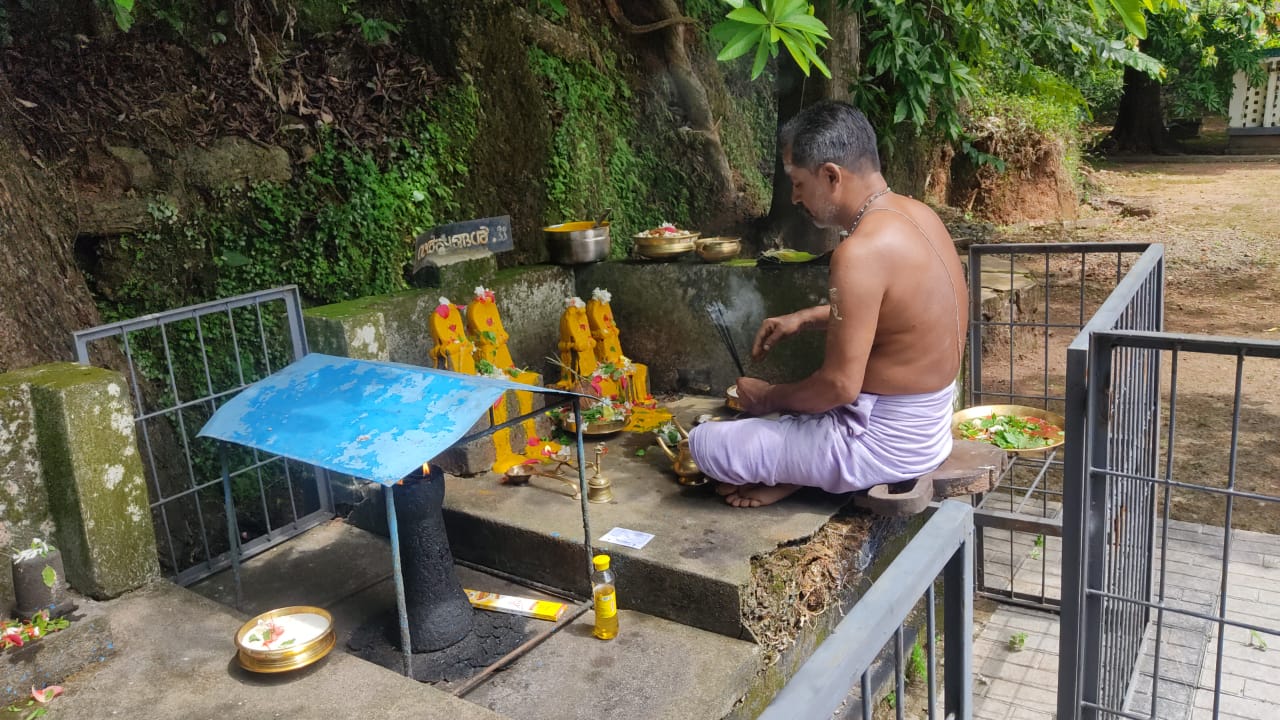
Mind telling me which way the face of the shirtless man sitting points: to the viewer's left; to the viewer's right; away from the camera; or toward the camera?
to the viewer's left

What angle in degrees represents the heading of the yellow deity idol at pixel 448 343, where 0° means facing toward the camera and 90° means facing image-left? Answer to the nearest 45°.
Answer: approximately 315°

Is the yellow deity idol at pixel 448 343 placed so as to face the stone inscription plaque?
no

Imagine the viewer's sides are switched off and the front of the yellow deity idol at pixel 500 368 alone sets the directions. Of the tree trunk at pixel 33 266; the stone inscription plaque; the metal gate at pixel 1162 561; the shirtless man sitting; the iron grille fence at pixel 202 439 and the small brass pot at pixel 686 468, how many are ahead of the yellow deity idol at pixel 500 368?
3

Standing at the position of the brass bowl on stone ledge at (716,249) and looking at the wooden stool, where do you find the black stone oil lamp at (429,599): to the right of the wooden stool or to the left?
right

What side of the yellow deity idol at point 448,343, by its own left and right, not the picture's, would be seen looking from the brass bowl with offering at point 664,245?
left

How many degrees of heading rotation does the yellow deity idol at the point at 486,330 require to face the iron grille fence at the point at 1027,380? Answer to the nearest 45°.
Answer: approximately 45° to its left

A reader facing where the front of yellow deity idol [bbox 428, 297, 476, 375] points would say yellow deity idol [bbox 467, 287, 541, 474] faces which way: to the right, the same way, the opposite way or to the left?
the same way

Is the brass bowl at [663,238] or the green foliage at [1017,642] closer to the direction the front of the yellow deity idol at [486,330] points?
the green foliage

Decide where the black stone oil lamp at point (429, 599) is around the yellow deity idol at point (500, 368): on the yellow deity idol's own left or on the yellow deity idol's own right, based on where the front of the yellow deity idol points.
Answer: on the yellow deity idol's own right

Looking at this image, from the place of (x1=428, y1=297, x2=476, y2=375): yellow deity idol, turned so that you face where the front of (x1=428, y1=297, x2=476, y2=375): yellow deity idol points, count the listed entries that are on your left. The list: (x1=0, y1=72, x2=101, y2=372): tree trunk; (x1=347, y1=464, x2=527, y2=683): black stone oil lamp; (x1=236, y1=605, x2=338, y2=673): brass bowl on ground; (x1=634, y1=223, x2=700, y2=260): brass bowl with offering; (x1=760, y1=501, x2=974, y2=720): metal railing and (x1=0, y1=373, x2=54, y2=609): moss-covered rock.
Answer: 1

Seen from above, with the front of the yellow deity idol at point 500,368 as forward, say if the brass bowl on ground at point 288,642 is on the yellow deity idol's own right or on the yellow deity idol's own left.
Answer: on the yellow deity idol's own right

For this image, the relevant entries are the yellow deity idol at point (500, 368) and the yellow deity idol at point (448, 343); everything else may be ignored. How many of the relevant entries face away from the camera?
0

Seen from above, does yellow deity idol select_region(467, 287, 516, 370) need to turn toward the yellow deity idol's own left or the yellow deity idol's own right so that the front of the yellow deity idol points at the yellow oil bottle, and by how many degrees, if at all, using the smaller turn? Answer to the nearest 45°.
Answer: approximately 45° to the yellow deity idol's own right

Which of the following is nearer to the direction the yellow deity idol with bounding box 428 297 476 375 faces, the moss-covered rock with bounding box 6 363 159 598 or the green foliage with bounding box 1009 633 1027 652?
the green foliage

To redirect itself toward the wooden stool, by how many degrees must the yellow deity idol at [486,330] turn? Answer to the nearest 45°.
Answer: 0° — it already faces it

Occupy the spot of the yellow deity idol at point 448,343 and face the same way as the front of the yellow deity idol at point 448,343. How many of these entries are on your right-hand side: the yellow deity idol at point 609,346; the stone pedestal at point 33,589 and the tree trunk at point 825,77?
1

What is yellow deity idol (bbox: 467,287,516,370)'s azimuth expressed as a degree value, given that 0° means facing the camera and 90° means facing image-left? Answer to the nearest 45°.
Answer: approximately 315°

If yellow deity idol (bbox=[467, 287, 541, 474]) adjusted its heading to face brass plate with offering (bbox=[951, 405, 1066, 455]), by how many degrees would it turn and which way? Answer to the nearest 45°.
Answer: approximately 45° to its left

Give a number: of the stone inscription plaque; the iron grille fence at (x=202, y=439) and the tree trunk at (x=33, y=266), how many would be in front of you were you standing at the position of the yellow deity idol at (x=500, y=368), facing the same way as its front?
0

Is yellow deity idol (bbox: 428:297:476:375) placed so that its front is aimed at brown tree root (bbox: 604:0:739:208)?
no
